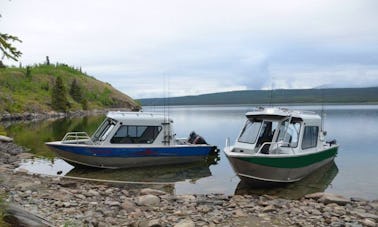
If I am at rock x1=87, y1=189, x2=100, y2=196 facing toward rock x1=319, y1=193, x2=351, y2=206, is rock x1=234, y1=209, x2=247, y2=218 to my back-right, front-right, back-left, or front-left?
front-right

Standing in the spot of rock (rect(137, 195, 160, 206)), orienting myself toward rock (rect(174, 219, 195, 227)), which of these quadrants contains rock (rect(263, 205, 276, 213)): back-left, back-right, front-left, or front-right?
front-left

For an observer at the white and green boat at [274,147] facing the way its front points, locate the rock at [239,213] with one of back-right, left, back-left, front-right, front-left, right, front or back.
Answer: front-left

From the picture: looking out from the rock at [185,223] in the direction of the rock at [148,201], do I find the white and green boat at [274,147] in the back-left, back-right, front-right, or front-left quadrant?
front-right

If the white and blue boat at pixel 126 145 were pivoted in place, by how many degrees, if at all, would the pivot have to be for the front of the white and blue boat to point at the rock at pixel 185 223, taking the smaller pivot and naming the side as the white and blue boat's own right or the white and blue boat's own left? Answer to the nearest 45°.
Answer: approximately 90° to the white and blue boat's own left

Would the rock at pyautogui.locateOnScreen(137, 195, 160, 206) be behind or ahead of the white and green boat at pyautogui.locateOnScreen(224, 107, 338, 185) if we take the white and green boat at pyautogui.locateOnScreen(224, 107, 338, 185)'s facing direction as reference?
ahead

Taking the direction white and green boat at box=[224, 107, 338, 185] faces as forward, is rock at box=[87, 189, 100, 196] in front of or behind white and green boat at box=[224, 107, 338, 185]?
in front

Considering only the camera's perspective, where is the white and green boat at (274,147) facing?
facing the viewer and to the left of the viewer

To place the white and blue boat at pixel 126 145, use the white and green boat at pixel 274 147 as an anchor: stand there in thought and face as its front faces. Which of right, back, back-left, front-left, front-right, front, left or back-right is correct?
front-right

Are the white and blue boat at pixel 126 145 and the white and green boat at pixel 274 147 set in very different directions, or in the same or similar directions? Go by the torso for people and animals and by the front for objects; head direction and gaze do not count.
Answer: same or similar directions

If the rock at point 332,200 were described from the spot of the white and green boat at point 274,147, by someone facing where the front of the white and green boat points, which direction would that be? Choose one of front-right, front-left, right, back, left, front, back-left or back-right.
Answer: left

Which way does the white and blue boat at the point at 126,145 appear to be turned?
to the viewer's left

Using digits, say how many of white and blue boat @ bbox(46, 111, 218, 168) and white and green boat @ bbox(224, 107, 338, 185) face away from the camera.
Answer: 0

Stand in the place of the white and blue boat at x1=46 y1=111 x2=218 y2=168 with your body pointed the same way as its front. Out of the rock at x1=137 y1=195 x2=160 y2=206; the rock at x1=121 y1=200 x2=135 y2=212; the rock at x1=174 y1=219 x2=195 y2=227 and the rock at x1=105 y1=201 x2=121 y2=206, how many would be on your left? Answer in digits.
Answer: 4

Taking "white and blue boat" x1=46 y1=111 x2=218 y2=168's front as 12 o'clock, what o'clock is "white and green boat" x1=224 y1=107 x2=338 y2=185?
The white and green boat is roughly at 7 o'clock from the white and blue boat.

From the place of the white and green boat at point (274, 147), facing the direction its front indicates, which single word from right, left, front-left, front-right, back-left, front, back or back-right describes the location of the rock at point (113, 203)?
front
